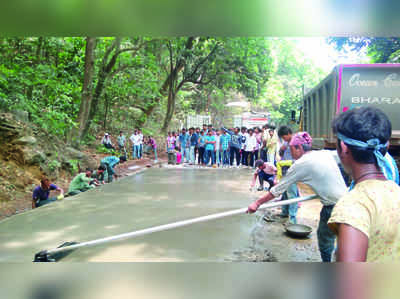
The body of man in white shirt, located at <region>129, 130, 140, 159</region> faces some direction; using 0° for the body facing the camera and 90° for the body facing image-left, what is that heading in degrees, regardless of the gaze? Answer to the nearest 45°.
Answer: approximately 0°

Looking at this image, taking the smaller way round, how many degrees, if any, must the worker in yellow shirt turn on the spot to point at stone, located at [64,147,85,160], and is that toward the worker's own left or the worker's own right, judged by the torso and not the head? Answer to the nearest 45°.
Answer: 0° — they already face it

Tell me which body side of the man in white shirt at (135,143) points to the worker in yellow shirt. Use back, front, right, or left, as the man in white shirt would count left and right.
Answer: front

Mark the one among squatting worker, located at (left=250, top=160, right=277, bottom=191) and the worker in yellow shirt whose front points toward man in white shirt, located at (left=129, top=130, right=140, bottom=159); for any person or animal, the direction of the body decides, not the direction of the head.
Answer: the worker in yellow shirt

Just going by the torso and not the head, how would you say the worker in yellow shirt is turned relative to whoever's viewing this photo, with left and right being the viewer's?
facing away from the viewer and to the left of the viewer

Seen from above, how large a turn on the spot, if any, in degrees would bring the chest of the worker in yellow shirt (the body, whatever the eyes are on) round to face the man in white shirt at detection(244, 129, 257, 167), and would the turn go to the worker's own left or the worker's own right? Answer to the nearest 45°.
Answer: approximately 45° to the worker's own right

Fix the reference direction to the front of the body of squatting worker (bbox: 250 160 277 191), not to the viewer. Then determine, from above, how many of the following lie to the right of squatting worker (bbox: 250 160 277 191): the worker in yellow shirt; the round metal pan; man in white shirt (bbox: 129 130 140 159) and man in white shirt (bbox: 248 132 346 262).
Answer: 1

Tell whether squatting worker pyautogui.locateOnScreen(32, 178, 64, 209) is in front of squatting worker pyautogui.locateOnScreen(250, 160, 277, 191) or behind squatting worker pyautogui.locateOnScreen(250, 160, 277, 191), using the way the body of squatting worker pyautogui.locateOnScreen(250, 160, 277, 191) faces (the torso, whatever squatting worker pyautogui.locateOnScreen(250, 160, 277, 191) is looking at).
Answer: in front

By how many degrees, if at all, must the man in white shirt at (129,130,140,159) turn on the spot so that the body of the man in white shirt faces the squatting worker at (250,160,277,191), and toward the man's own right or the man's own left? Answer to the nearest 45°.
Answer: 0° — they already face them

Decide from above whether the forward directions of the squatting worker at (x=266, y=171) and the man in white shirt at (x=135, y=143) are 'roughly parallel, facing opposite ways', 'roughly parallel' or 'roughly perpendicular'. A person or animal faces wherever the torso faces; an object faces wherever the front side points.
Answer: roughly perpendicular

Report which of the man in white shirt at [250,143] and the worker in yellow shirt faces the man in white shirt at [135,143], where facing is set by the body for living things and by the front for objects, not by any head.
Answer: the worker in yellow shirt
